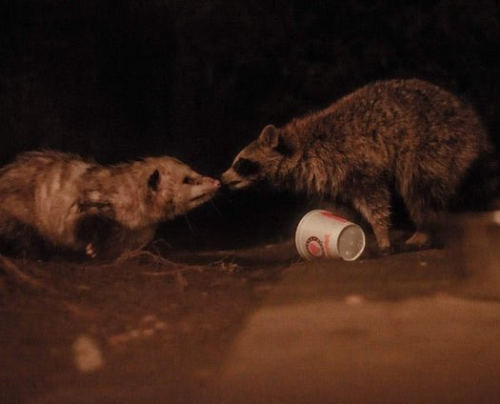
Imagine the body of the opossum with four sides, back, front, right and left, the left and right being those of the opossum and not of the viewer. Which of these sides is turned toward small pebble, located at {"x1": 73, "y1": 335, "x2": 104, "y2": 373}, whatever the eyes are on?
right

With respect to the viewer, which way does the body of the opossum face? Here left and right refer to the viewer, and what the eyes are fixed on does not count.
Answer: facing to the right of the viewer

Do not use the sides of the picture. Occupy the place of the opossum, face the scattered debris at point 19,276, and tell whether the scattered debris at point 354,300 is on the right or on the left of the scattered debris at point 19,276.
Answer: left

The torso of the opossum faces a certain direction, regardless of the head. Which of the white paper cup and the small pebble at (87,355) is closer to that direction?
the white paper cup

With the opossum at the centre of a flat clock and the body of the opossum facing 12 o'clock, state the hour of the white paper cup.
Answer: The white paper cup is roughly at 1 o'clock from the opossum.

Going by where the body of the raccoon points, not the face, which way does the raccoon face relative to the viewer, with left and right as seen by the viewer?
facing to the left of the viewer

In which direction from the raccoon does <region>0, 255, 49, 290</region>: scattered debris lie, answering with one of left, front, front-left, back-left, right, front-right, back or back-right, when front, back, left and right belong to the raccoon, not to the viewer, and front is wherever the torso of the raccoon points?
front-left

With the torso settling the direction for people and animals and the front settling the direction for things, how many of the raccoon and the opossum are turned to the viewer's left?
1

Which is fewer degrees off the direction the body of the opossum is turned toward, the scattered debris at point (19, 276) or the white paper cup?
the white paper cup

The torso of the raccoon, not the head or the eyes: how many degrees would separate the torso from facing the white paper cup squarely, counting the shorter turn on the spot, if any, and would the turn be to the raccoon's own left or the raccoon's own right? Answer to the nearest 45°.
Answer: approximately 45° to the raccoon's own left

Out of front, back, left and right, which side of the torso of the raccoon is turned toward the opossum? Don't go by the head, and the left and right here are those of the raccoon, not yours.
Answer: front

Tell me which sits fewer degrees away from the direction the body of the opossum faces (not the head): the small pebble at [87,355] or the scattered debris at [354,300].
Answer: the scattered debris

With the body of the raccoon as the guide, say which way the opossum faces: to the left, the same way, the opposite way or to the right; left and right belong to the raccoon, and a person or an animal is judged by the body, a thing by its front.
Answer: the opposite way
